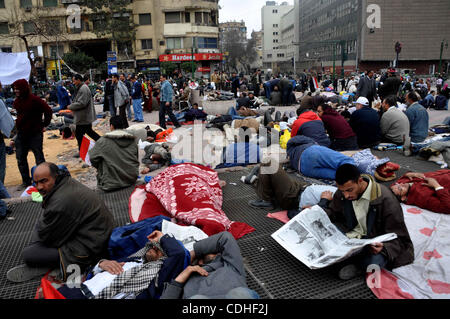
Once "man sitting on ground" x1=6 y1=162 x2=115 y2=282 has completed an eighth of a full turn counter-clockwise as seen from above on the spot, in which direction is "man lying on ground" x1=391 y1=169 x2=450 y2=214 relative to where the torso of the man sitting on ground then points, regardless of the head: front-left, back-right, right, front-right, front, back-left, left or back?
back-left

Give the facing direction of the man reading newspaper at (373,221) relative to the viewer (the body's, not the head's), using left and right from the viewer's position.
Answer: facing the viewer and to the left of the viewer

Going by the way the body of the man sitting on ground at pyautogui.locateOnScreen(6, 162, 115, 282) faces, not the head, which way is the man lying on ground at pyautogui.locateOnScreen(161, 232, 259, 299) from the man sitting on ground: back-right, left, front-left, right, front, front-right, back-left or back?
back-left

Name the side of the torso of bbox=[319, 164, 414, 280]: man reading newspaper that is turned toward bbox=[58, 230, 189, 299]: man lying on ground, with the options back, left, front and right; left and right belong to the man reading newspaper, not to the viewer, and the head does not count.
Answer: front

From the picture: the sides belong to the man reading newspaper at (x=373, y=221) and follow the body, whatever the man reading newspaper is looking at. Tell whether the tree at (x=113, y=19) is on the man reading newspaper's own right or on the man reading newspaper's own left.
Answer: on the man reading newspaper's own right

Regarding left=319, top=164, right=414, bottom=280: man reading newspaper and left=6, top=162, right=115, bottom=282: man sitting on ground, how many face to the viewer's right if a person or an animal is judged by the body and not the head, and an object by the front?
0

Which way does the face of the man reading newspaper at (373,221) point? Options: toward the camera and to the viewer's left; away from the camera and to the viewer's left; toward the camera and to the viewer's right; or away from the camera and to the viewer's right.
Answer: toward the camera and to the viewer's left

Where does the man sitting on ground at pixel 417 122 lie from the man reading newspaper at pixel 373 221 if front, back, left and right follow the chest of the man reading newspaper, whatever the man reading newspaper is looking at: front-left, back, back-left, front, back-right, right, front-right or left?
back-right

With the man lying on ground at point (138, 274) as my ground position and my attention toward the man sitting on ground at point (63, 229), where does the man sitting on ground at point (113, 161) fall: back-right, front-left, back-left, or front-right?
front-right
